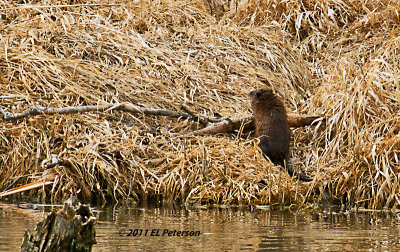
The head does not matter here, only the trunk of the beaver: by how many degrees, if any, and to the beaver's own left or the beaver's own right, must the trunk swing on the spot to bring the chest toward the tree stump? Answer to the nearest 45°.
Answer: approximately 90° to the beaver's own left
